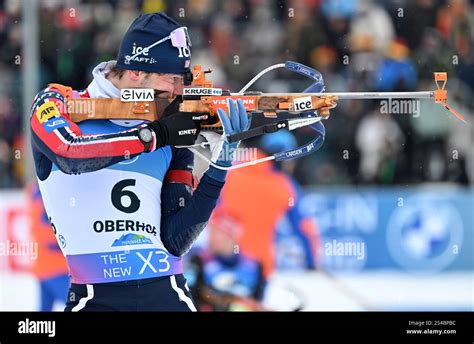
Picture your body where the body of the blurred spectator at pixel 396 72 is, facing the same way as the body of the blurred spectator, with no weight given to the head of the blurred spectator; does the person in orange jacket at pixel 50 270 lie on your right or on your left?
on your right

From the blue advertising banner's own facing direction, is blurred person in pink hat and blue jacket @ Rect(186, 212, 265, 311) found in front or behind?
in front

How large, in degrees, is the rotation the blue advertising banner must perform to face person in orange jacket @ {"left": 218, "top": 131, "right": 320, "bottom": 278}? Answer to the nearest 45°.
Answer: approximately 45° to its right

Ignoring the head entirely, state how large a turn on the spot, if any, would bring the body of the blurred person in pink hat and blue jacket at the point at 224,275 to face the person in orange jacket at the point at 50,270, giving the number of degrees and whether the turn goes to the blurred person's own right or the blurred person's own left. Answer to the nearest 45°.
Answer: approximately 90° to the blurred person's own right

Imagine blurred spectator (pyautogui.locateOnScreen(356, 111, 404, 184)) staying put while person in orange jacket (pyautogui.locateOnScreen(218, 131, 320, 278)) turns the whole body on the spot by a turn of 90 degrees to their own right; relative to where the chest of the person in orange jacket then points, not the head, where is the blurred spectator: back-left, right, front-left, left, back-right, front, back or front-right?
left

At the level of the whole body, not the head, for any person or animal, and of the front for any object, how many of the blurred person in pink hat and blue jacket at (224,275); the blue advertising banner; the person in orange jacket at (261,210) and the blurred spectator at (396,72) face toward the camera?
3

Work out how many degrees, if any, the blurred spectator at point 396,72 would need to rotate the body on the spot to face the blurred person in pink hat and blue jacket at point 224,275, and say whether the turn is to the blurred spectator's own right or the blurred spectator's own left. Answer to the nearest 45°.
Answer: approximately 45° to the blurred spectator's own right

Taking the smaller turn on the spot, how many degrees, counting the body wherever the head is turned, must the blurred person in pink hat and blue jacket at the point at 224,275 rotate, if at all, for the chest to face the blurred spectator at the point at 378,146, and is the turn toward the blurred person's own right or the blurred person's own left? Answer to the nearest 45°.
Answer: approximately 135° to the blurred person's own left
